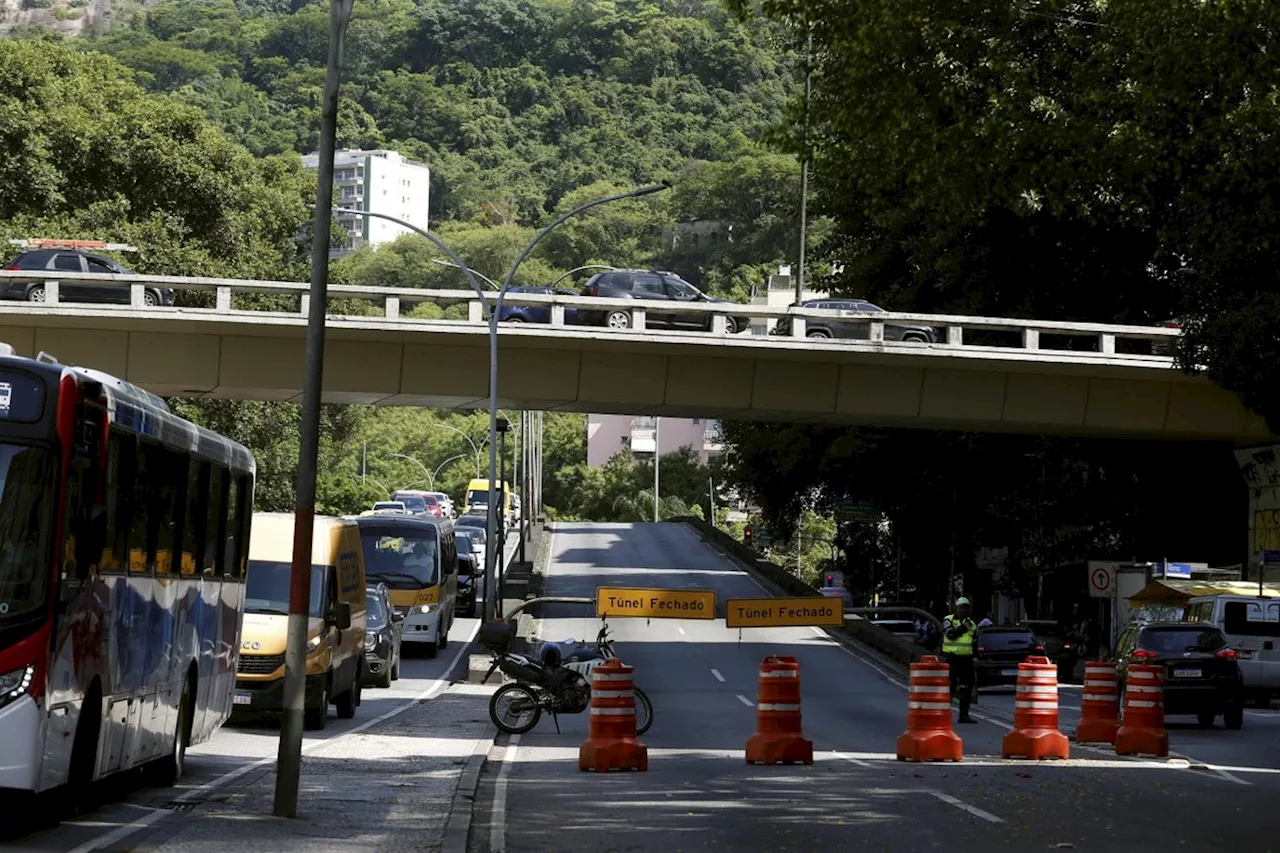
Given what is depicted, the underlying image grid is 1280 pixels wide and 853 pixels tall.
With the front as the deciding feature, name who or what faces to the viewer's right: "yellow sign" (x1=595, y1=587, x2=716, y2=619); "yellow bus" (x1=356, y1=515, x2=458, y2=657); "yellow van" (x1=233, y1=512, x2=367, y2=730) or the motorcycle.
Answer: the motorcycle

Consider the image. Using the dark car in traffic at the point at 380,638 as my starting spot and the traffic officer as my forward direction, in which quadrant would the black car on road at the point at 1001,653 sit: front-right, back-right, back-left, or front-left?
front-left

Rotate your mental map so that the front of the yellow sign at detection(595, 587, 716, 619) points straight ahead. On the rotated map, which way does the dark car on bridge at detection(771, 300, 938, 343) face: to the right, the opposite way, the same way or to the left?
to the left

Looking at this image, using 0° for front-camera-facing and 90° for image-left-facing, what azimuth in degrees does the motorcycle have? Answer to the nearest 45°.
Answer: approximately 270°

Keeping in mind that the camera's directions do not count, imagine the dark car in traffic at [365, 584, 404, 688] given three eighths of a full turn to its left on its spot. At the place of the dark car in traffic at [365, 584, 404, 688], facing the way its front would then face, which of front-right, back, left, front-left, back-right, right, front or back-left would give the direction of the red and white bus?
back-right

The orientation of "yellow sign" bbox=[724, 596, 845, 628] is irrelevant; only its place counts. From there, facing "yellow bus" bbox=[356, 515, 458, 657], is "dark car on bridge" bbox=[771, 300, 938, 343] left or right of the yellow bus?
right

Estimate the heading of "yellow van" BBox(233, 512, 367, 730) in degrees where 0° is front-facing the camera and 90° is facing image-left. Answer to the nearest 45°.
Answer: approximately 45°

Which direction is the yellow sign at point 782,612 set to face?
toward the camera

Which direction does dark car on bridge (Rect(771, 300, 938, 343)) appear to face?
to the viewer's right

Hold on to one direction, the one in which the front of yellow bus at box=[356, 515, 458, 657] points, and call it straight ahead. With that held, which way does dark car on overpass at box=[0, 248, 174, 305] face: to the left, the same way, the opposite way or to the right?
to the left

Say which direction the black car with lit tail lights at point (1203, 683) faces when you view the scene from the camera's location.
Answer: facing away from the viewer

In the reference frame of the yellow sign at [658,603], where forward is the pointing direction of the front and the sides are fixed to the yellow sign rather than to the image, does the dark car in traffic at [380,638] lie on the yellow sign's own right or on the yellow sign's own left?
on the yellow sign's own right

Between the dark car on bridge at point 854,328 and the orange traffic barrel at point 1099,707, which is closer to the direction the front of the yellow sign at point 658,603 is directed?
the orange traffic barrel

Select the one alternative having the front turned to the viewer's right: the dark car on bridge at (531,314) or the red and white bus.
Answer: the dark car on bridge
